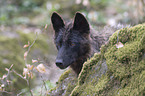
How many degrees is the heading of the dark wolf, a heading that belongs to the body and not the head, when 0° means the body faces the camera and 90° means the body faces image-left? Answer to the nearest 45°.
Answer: approximately 45°

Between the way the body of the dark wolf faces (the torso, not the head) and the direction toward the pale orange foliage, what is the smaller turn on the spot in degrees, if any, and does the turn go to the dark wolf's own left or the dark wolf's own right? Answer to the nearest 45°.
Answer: approximately 90° to the dark wolf's own right

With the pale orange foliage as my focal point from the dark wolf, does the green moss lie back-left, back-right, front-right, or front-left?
back-left
